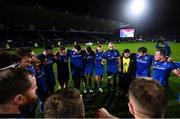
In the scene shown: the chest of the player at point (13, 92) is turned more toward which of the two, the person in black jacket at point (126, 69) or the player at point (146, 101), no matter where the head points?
the person in black jacket

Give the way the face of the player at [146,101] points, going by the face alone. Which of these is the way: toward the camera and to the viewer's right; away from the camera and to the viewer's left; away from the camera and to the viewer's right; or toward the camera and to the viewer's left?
away from the camera and to the viewer's left

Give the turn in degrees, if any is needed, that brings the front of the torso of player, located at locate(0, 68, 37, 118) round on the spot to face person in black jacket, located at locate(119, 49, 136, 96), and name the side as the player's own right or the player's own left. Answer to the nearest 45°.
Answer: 0° — they already face them

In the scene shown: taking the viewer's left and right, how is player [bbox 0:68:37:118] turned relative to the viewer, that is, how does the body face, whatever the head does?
facing away from the viewer and to the right of the viewer

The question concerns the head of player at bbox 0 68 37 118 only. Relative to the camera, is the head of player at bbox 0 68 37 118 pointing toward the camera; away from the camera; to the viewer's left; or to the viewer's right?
to the viewer's right

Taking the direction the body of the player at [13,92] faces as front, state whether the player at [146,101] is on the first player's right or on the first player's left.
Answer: on the first player's right
